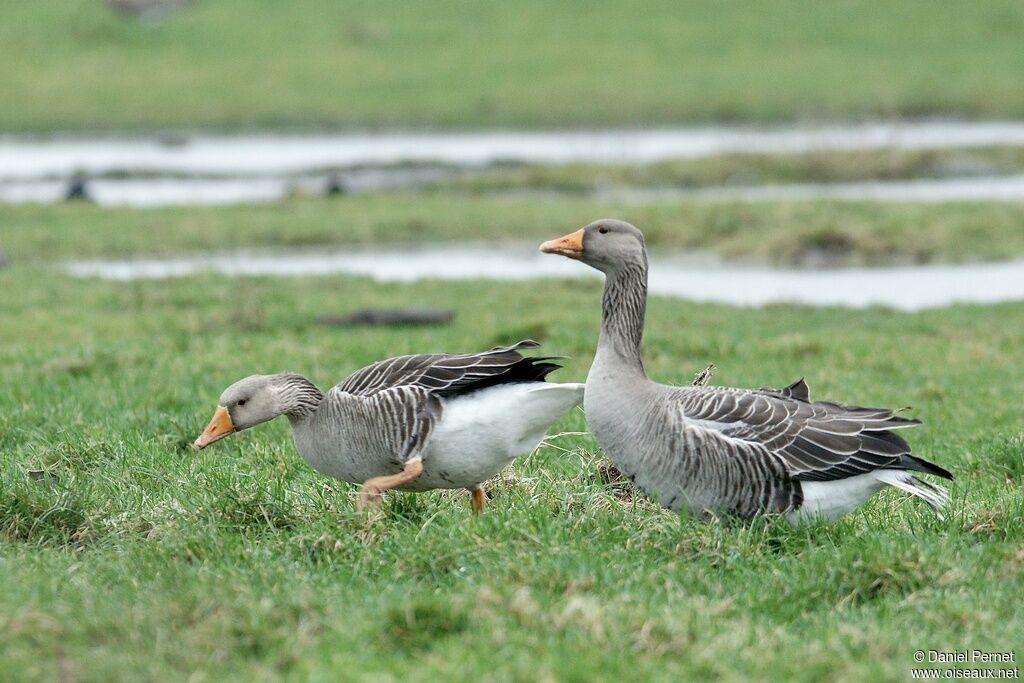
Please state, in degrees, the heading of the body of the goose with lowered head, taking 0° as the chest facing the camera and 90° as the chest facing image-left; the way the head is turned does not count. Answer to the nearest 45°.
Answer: approximately 90°

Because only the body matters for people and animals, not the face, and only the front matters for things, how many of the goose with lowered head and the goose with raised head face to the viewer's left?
2

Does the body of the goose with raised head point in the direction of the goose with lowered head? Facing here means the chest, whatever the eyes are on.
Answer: yes

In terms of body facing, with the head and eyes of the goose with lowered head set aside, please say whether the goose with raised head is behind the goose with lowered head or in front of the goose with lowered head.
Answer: behind

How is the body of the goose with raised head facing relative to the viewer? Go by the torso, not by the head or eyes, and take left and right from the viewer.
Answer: facing to the left of the viewer
